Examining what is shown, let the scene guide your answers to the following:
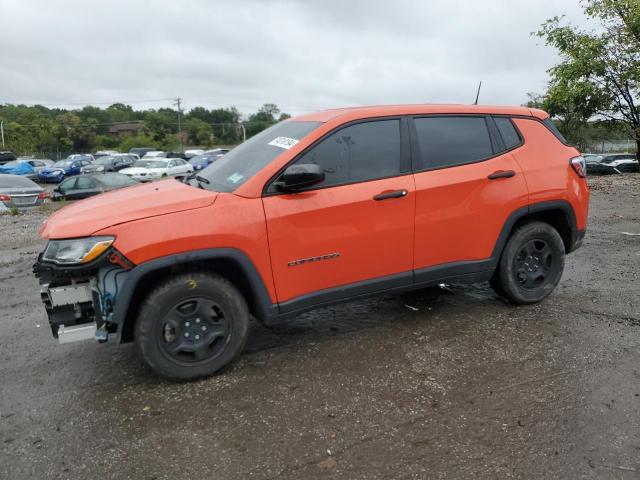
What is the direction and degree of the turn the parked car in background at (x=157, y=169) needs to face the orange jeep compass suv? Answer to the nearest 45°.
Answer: approximately 45° to its left

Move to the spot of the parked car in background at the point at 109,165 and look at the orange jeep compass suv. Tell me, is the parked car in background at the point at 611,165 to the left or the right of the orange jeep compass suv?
left

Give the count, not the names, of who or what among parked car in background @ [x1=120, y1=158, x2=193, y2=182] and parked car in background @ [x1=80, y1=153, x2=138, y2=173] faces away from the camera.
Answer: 0

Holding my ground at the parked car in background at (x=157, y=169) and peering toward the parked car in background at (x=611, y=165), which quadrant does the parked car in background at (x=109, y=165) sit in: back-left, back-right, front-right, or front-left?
back-left

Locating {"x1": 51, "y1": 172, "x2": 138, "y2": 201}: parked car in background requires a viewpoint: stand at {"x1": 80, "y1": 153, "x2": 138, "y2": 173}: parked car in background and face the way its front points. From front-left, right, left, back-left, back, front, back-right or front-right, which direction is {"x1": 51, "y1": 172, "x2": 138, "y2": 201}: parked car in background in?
front-left

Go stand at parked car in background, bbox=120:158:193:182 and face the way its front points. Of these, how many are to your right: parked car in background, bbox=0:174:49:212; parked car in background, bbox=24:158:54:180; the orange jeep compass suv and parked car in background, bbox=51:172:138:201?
1

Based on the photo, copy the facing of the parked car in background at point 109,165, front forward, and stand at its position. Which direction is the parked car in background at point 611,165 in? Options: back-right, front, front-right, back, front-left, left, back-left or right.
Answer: left

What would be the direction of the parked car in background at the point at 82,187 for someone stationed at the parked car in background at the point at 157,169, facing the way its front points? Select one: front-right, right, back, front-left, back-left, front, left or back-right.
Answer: front-left

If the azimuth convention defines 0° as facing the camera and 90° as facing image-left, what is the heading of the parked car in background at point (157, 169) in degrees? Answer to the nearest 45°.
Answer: approximately 45°

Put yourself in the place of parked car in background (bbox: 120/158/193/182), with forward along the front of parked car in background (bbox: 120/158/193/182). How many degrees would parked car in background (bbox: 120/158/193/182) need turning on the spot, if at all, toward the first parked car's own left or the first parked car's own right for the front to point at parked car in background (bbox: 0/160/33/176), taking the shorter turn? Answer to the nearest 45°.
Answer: approximately 90° to the first parked car's own right

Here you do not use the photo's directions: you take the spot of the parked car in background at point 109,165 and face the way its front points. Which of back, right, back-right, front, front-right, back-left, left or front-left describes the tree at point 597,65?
left

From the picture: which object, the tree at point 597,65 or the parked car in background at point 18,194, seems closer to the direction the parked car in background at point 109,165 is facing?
the parked car in background

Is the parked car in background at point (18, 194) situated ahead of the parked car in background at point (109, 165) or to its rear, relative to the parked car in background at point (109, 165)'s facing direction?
ahead
